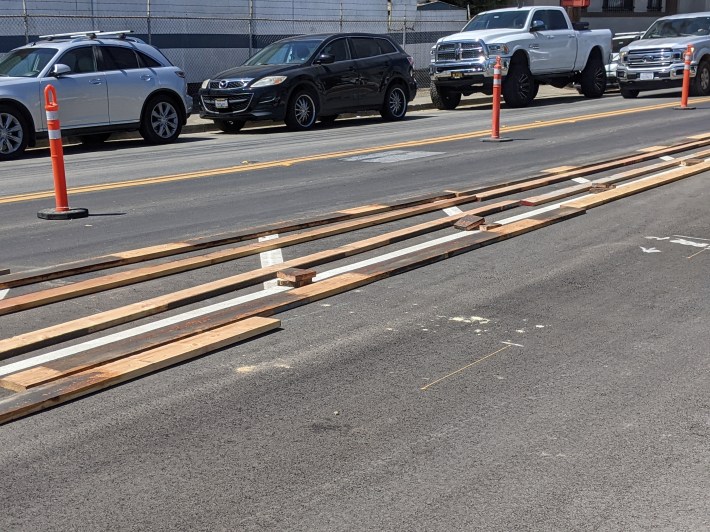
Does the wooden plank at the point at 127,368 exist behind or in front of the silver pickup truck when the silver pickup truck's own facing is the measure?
in front

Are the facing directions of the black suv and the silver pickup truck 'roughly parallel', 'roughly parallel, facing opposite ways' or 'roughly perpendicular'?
roughly parallel

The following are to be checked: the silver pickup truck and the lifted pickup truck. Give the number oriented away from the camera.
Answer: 0

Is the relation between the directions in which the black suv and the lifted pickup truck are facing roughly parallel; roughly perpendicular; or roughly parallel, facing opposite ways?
roughly parallel

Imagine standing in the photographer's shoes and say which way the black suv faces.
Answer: facing the viewer and to the left of the viewer

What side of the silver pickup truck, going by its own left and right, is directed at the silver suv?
front

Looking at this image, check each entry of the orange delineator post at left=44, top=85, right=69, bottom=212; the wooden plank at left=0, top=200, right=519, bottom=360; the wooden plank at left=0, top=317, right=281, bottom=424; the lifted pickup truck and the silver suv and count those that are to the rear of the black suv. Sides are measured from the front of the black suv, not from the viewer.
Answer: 1

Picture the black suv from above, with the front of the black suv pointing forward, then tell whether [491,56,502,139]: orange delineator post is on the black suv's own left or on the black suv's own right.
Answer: on the black suv's own left

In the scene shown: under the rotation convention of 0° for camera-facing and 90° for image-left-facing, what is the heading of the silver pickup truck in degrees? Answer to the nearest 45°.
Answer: approximately 45°

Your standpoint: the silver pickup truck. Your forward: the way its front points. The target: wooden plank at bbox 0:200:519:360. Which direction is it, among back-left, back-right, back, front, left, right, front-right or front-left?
front-left

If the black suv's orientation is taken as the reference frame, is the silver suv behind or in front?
in front

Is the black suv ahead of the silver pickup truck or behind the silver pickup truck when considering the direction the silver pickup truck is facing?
ahead

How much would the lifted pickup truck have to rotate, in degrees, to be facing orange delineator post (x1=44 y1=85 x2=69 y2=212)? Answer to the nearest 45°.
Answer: approximately 45° to its left
